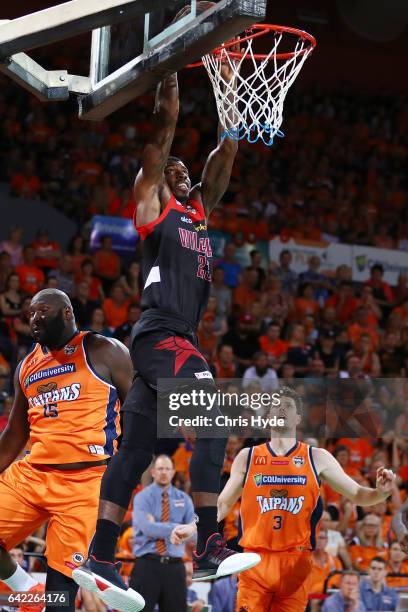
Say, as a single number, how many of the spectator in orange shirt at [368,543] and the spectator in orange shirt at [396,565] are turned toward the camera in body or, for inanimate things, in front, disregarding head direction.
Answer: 2

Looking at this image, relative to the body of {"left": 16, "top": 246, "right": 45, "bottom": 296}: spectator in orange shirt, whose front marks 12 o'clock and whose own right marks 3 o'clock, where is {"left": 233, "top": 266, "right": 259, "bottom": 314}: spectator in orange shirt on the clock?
{"left": 233, "top": 266, "right": 259, "bottom": 314}: spectator in orange shirt is roughly at 8 o'clock from {"left": 16, "top": 246, "right": 45, "bottom": 296}: spectator in orange shirt.

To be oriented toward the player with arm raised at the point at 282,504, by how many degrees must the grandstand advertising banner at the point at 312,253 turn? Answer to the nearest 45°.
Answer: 0° — it already faces them

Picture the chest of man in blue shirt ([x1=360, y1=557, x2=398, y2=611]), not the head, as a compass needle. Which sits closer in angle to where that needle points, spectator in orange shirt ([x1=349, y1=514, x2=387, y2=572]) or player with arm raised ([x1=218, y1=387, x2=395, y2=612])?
the player with arm raised

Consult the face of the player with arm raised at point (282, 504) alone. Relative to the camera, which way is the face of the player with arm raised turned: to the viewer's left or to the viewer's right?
to the viewer's left

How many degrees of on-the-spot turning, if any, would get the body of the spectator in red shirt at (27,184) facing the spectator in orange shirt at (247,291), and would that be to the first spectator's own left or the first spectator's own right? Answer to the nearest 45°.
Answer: approximately 90° to the first spectator's own left

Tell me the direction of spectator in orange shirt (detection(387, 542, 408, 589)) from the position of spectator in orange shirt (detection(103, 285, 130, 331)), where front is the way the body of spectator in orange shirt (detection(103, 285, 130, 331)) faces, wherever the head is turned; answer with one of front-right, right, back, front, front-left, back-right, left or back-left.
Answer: front-left
